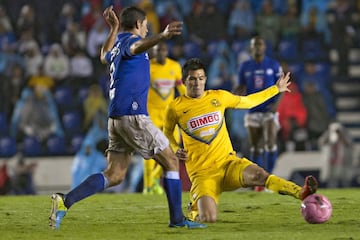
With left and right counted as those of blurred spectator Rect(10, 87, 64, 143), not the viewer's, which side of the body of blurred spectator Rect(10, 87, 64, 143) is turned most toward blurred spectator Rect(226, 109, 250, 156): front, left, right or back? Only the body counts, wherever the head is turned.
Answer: left

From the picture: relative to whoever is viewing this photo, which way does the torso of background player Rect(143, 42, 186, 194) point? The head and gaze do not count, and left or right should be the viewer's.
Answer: facing the viewer

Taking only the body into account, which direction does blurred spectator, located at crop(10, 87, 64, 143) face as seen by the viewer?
toward the camera

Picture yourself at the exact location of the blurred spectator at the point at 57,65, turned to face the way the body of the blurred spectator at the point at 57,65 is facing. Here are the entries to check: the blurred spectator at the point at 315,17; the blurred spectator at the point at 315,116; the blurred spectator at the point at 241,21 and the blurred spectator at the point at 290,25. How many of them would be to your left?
4

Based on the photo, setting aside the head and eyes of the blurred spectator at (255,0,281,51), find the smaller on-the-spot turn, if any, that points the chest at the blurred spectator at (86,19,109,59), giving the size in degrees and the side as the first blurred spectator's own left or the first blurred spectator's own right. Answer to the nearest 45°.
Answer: approximately 90° to the first blurred spectator's own right

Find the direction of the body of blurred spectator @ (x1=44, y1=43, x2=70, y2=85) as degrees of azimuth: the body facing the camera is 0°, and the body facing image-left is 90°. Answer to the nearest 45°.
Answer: approximately 0°

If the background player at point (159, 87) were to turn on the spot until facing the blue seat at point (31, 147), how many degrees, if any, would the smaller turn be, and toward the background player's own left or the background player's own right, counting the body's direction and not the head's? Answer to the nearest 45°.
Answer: approximately 135° to the background player's own right

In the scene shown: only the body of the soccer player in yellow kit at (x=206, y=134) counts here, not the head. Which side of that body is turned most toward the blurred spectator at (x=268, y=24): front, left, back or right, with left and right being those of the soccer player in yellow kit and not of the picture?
back
